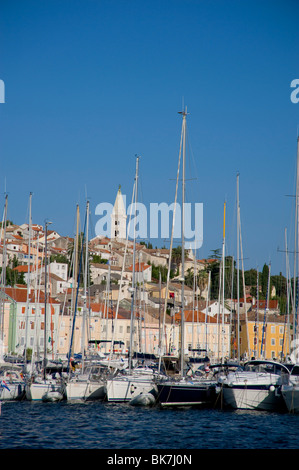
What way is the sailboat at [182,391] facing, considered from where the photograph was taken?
facing the viewer and to the left of the viewer
